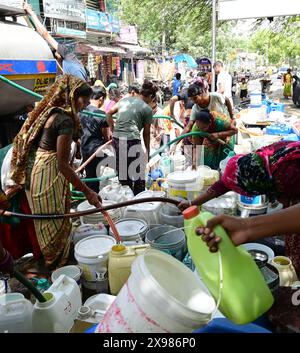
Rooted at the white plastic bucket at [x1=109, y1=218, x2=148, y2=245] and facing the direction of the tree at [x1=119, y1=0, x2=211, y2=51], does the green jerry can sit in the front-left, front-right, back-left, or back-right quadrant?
back-right

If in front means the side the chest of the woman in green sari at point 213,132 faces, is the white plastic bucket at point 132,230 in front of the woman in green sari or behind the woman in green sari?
in front

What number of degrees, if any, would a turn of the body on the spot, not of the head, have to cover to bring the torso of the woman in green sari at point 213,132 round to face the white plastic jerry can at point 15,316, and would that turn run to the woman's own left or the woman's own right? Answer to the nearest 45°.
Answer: approximately 45° to the woman's own left

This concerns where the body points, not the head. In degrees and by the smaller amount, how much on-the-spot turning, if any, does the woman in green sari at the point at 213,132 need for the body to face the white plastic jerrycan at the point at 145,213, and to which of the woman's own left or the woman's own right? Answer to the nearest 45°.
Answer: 0° — they already face it

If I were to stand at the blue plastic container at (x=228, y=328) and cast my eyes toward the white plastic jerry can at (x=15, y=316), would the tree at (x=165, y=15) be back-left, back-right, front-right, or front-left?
front-right

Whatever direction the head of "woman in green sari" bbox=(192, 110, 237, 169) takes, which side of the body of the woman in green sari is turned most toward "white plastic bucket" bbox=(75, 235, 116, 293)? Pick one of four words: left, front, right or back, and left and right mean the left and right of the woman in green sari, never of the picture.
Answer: front

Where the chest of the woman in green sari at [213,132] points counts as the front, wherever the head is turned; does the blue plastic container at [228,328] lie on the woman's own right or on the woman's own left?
on the woman's own left

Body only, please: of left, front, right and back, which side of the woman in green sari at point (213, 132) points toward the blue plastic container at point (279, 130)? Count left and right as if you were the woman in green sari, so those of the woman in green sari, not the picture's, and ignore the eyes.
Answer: back

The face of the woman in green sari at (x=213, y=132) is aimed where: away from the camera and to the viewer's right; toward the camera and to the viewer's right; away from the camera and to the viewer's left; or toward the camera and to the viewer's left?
toward the camera and to the viewer's left

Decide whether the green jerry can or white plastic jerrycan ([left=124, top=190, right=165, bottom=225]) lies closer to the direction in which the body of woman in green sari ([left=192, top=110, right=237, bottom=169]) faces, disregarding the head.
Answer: the white plastic jerrycan

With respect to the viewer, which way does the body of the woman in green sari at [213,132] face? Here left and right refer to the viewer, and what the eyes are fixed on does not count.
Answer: facing the viewer and to the left of the viewer
